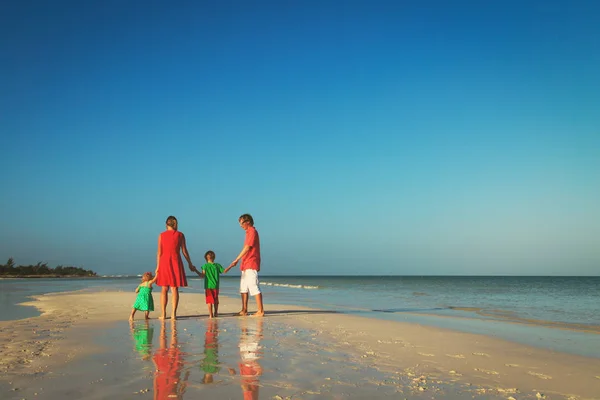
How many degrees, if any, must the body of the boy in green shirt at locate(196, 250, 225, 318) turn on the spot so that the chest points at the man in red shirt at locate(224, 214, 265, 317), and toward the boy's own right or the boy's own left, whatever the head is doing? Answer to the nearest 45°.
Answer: approximately 90° to the boy's own right

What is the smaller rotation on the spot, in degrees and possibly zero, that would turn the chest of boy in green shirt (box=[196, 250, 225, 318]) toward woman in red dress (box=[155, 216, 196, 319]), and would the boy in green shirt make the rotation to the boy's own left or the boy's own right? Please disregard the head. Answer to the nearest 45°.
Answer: approximately 135° to the boy's own left

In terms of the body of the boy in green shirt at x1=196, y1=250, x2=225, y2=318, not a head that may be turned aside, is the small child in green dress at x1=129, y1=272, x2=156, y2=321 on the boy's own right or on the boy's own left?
on the boy's own left

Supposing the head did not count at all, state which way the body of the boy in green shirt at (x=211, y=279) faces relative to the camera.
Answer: away from the camera

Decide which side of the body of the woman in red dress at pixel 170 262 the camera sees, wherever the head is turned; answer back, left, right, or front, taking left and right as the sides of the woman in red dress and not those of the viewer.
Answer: back
